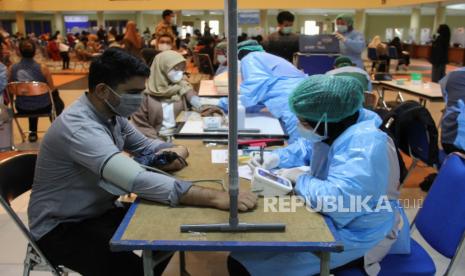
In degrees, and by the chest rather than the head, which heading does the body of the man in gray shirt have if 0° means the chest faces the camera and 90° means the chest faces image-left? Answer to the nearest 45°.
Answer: approximately 270°

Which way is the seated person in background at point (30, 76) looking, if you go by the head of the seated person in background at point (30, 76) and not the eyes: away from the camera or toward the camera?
away from the camera

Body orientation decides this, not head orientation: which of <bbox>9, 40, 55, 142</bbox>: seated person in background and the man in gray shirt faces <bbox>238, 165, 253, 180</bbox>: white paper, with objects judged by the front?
the man in gray shirt

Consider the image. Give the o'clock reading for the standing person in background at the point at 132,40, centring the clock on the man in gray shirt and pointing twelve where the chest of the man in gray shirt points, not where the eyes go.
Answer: The standing person in background is roughly at 9 o'clock from the man in gray shirt.

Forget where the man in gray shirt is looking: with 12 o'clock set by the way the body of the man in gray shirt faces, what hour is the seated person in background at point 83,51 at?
The seated person in background is roughly at 9 o'clock from the man in gray shirt.

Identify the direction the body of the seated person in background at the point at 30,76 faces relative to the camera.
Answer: away from the camera

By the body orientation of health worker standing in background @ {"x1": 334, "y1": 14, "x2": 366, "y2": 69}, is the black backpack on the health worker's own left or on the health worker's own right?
on the health worker's own left

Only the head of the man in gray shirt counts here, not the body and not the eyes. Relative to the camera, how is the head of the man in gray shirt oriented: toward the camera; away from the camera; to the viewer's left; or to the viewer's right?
to the viewer's right

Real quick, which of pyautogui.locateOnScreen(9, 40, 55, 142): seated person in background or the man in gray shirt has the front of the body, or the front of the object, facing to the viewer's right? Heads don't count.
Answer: the man in gray shirt

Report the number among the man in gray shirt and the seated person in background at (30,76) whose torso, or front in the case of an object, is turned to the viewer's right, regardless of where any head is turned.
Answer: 1

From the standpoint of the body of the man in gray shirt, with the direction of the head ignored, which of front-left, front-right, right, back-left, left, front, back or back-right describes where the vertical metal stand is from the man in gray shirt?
front-right

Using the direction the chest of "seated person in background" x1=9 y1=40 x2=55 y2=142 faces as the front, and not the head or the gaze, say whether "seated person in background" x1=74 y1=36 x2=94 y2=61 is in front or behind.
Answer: in front

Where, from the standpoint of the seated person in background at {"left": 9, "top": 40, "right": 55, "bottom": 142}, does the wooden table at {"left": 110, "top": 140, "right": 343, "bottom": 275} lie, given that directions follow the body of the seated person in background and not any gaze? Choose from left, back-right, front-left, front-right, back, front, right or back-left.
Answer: back
